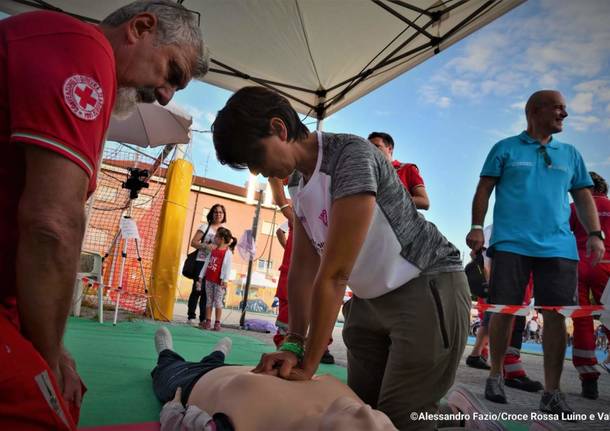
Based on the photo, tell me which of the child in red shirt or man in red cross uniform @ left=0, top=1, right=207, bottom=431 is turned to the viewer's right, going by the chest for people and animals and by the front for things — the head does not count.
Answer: the man in red cross uniform

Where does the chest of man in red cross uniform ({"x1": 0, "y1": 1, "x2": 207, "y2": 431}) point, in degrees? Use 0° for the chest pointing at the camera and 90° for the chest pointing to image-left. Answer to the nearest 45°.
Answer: approximately 270°

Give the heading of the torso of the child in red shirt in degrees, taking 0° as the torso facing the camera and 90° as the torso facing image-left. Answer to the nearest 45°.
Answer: approximately 45°

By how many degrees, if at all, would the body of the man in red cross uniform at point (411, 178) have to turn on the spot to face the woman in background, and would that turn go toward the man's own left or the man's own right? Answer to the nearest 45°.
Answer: approximately 90° to the man's own right

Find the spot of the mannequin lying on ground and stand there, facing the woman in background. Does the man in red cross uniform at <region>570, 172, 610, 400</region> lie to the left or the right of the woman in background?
right

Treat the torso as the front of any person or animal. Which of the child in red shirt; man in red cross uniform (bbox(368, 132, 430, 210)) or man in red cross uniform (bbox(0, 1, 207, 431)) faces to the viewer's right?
man in red cross uniform (bbox(0, 1, 207, 431))

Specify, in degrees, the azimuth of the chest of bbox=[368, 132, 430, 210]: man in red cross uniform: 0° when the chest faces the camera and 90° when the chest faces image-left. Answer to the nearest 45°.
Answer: approximately 45°
